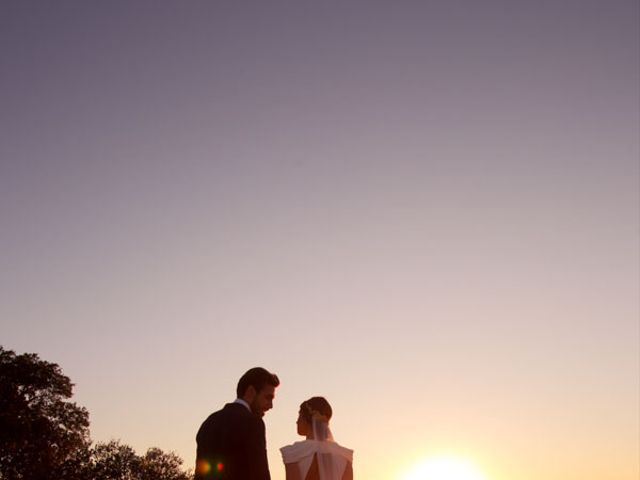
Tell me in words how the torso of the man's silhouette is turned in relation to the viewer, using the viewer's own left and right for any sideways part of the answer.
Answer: facing away from the viewer and to the right of the viewer

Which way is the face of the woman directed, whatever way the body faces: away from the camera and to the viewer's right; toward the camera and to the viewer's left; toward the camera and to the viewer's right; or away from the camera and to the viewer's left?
away from the camera and to the viewer's left

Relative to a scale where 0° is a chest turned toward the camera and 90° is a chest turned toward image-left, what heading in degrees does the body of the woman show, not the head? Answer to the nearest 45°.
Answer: approximately 180°

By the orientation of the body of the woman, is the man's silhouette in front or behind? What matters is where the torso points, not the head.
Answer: behind

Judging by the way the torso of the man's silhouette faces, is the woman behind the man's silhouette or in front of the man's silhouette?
in front
